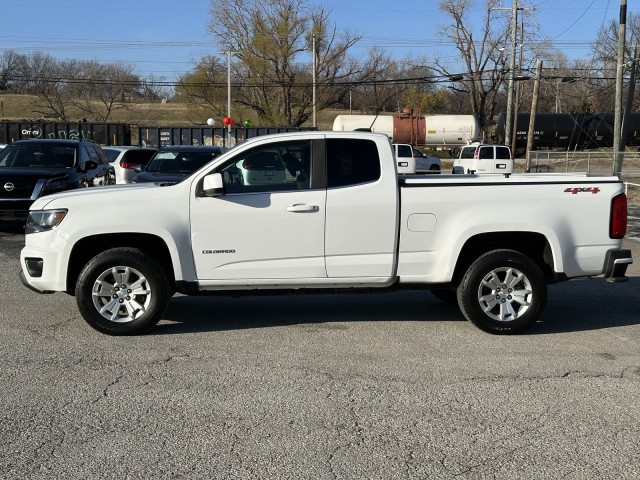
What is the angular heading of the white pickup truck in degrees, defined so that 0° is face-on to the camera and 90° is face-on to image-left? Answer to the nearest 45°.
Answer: approximately 90°

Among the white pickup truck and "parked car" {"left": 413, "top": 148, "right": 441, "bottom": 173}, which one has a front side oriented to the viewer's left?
the white pickup truck

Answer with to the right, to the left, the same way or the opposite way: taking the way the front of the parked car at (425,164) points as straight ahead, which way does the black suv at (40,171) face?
to the right

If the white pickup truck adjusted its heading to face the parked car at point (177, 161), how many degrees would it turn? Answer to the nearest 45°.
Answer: approximately 90° to its right

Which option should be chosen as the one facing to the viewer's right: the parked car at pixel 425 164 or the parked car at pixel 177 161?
the parked car at pixel 425 164

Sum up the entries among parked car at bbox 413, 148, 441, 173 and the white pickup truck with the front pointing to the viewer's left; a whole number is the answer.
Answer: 1

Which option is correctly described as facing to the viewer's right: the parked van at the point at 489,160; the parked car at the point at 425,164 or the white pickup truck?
the parked car at the point at 425,164

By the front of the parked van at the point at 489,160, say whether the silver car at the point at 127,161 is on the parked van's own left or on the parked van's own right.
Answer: on the parked van's own left

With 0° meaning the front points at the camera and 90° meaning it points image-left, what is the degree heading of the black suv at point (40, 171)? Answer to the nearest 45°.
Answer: approximately 45°

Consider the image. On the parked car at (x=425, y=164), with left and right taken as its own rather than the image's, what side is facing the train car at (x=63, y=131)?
back

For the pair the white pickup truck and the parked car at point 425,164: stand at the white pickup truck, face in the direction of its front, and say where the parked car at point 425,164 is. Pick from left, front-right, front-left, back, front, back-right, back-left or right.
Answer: right

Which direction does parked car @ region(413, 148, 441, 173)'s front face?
to the viewer's right
